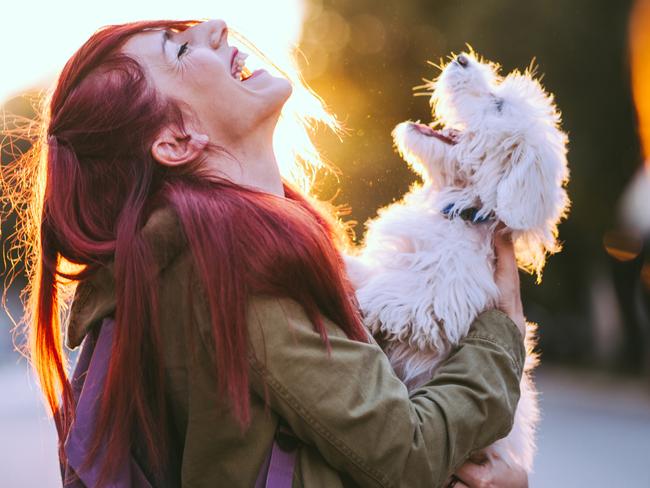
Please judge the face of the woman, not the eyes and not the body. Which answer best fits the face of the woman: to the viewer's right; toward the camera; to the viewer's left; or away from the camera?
to the viewer's right

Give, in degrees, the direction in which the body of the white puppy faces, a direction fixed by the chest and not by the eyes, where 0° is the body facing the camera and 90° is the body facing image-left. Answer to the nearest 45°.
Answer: approximately 90°

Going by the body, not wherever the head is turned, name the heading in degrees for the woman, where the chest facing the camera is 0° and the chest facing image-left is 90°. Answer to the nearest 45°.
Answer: approximately 270°
